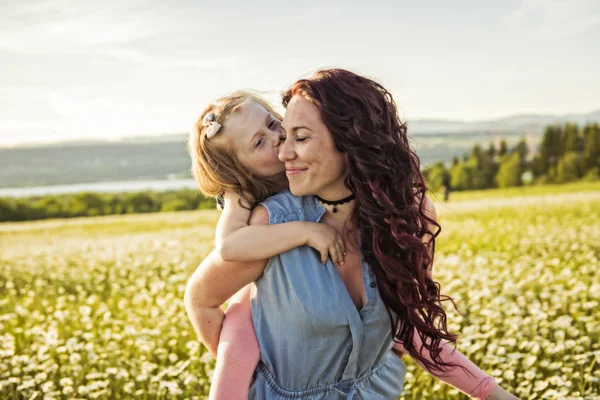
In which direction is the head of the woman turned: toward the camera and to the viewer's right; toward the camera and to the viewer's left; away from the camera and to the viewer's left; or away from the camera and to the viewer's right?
toward the camera and to the viewer's left

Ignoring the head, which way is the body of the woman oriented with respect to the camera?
toward the camera
